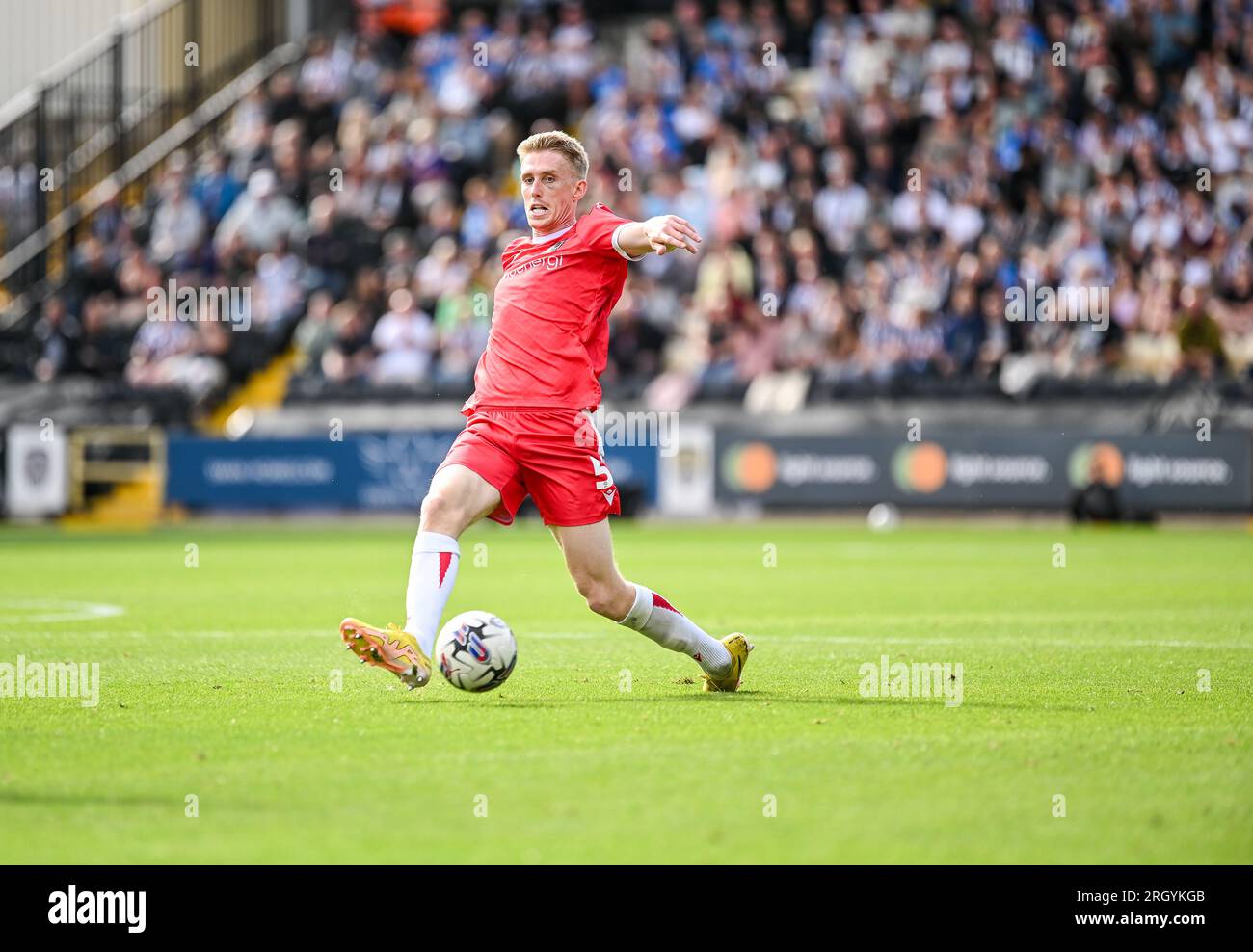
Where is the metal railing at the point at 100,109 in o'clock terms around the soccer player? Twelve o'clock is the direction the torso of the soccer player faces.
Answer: The metal railing is roughly at 4 o'clock from the soccer player.

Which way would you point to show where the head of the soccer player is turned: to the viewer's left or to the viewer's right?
to the viewer's left

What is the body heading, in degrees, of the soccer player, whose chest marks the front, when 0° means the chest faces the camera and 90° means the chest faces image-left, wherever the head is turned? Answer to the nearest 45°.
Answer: approximately 45°

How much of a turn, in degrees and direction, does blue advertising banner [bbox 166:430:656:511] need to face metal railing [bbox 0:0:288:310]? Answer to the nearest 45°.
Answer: approximately 135° to its right

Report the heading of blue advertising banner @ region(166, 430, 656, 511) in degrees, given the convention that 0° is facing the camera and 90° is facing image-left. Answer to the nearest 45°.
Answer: approximately 0°

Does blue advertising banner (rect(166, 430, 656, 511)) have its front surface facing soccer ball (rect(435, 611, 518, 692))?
yes

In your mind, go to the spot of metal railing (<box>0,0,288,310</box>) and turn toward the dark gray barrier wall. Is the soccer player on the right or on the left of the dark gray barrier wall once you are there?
right

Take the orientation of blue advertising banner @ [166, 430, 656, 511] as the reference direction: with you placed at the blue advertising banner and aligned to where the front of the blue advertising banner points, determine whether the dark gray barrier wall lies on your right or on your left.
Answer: on your left

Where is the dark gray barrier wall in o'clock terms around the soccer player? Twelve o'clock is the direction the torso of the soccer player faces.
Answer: The dark gray barrier wall is roughly at 5 o'clock from the soccer player.

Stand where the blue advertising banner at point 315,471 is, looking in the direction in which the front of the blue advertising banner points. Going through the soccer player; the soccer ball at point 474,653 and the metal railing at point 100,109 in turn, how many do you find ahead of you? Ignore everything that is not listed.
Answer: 2

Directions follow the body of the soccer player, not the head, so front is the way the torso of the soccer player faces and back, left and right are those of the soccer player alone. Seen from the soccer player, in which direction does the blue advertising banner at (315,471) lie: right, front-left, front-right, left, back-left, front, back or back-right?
back-right
